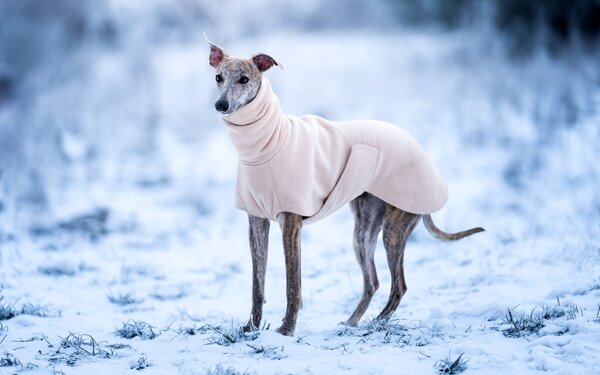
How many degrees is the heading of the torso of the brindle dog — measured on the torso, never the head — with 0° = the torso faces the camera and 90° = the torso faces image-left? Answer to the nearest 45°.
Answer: approximately 45°

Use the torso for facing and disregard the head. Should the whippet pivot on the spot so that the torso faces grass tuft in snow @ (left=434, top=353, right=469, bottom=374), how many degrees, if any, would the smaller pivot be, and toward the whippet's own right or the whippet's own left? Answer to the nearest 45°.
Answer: approximately 90° to the whippet's own left

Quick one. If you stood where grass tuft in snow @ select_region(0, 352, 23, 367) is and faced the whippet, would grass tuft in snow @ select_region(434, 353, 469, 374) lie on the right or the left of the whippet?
right

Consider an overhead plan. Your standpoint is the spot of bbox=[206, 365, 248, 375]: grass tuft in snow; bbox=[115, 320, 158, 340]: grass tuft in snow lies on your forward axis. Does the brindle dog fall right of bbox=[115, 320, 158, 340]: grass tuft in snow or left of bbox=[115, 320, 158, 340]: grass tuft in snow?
right
